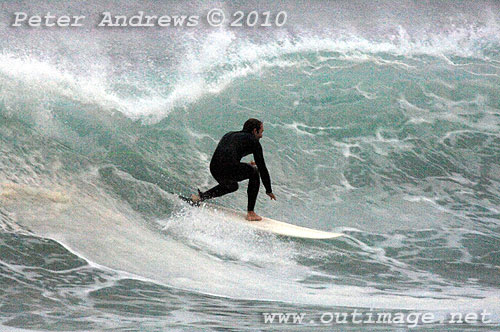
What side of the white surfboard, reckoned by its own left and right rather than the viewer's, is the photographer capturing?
right

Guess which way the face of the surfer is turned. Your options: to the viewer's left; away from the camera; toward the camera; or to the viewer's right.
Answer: to the viewer's right
